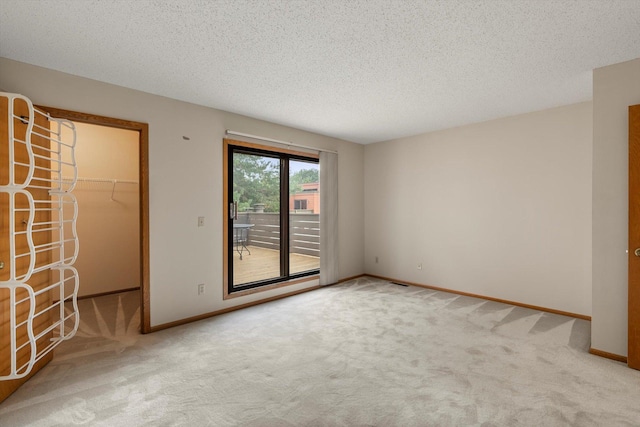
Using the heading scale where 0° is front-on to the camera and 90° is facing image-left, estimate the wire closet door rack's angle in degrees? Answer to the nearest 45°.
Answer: approximately 270°
